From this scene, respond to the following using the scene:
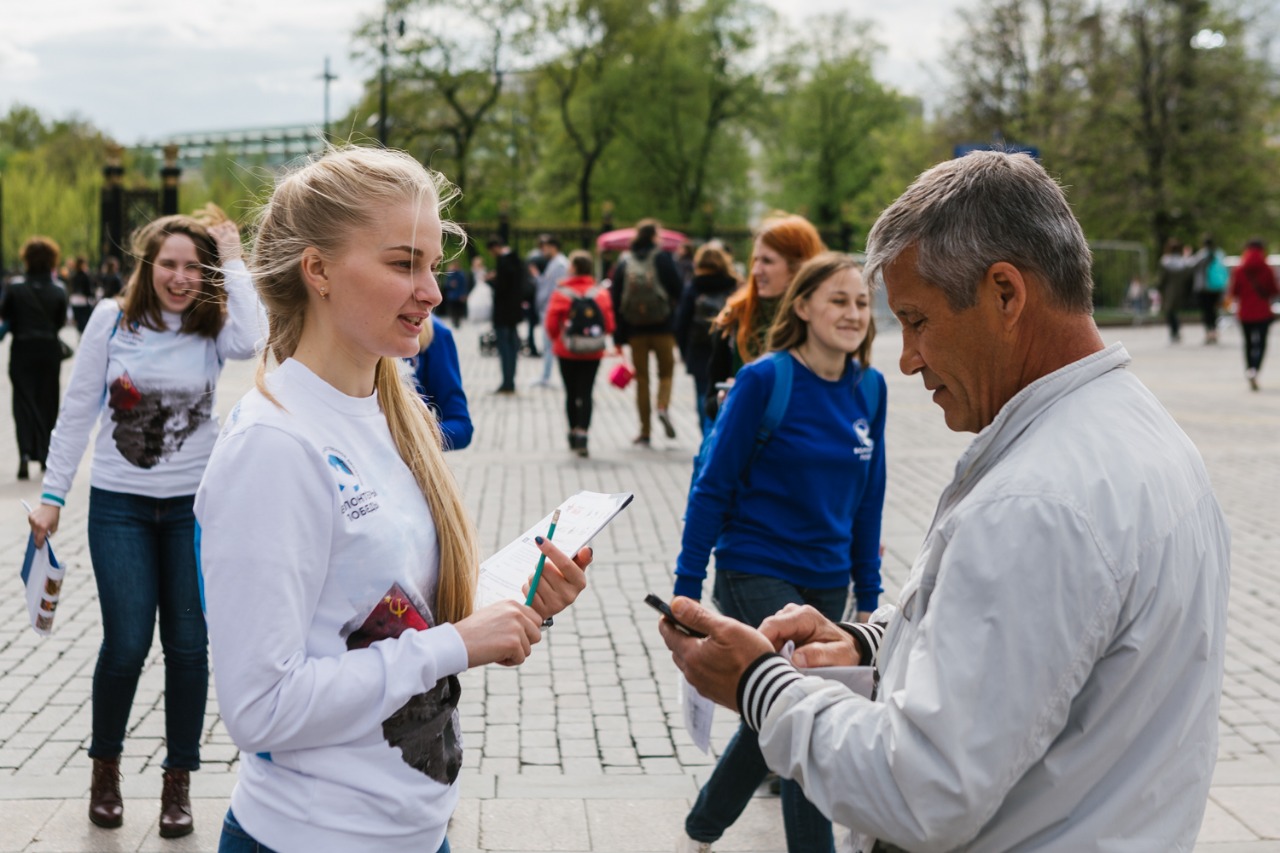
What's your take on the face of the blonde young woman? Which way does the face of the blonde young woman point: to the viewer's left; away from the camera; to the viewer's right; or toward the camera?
to the viewer's right

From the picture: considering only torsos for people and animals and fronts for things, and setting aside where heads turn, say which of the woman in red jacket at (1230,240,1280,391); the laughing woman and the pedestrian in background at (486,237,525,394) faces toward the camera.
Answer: the laughing woman

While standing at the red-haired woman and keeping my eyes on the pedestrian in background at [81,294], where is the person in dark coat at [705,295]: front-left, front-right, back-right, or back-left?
front-right

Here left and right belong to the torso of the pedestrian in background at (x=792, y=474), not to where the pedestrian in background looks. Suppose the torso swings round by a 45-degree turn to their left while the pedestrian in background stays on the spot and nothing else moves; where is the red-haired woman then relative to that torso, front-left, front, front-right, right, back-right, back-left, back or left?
left

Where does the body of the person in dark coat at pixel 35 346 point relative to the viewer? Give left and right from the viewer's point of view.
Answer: facing away from the viewer

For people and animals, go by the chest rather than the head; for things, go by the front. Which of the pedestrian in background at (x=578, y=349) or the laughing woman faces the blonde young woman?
the laughing woman

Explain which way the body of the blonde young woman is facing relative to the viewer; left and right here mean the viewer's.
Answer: facing the viewer and to the right of the viewer

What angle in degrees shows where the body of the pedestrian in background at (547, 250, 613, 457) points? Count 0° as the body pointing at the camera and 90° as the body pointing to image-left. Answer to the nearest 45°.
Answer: approximately 180°

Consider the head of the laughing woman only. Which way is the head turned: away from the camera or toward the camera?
toward the camera

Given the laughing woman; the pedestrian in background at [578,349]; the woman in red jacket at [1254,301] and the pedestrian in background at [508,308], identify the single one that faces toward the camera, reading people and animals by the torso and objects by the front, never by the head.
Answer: the laughing woman

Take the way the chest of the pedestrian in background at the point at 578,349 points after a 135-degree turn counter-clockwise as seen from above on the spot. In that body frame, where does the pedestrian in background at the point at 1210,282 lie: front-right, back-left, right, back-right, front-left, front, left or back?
back

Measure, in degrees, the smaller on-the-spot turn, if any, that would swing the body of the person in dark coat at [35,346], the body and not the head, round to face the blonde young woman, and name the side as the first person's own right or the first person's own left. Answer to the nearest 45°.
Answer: approximately 180°

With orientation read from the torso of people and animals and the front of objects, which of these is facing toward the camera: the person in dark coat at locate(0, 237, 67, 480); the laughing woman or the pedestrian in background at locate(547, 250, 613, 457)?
the laughing woman

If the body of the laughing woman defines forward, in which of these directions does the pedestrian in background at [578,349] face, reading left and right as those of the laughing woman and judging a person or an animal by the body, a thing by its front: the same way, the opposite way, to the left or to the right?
the opposite way
